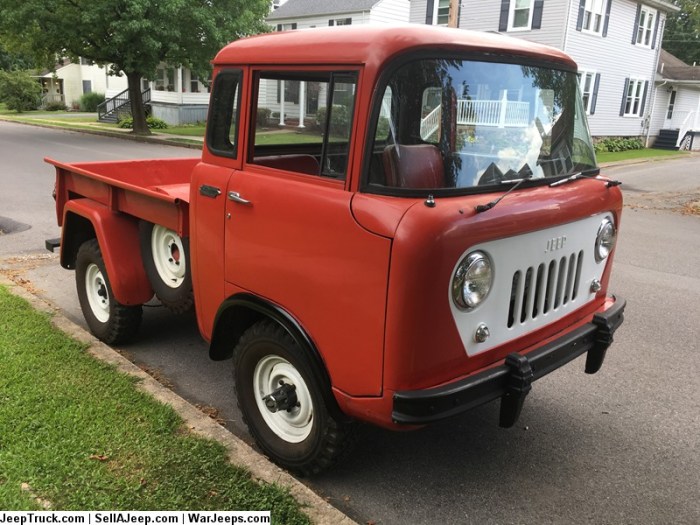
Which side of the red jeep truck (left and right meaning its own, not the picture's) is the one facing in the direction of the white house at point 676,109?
left

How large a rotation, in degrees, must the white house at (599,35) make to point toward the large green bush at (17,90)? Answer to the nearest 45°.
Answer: approximately 45° to its right

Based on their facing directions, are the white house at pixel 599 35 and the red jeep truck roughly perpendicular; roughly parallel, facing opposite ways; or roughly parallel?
roughly perpendicular

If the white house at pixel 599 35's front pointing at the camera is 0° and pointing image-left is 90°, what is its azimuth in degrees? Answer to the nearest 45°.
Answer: approximately 45°

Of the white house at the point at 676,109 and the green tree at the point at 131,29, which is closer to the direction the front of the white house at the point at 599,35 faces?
the green tree

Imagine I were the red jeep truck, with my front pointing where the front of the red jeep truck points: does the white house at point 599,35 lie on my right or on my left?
on my left

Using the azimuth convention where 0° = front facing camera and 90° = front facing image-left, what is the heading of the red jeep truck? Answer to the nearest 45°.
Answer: approximately 315°

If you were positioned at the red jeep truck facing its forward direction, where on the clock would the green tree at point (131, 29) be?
The green tree is roughly at 7 o'clock from the red jeep truck.
